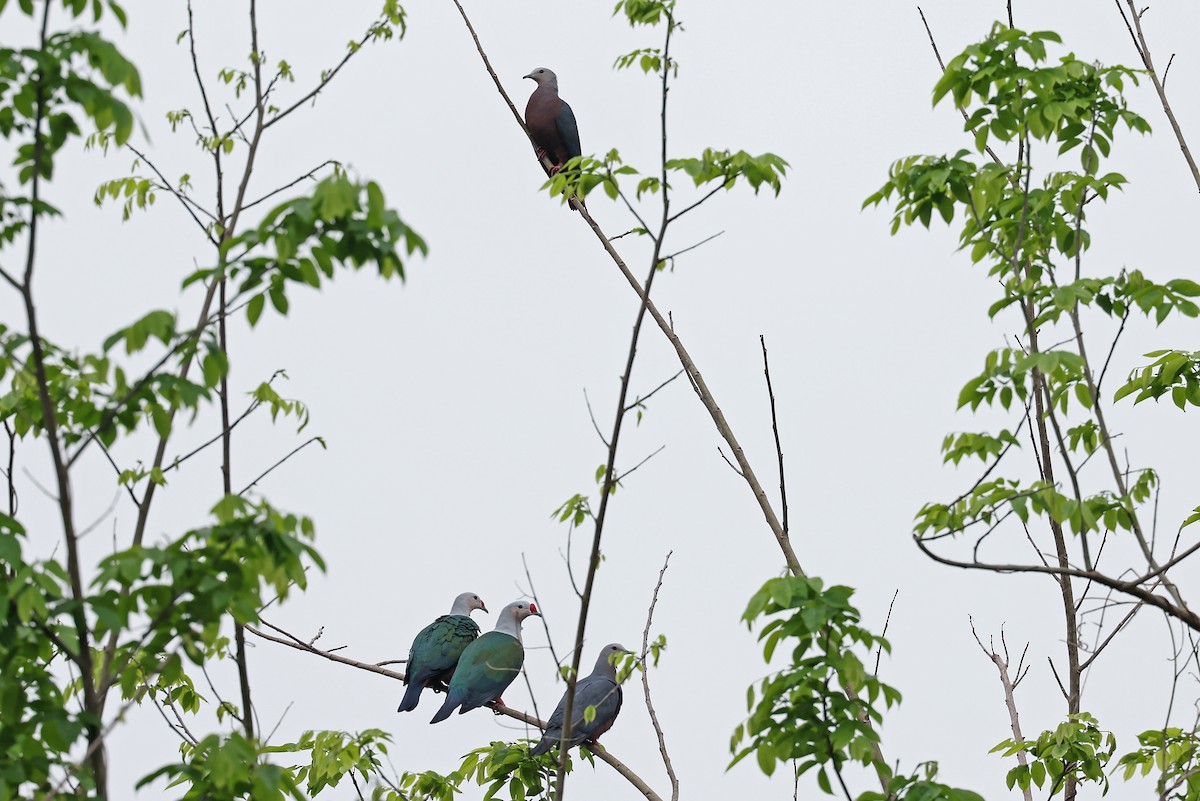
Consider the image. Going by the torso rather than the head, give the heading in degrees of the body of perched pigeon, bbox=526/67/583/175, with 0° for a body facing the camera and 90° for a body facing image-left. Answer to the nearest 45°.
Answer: approximately 45°
